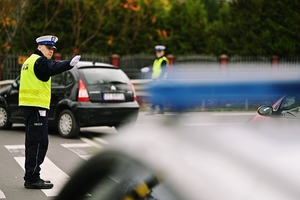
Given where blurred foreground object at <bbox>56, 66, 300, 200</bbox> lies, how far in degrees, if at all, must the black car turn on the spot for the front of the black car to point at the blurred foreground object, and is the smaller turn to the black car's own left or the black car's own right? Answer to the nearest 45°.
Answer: approximately 135° to the black car's own left

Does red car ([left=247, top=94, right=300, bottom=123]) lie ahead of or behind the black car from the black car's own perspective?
behind

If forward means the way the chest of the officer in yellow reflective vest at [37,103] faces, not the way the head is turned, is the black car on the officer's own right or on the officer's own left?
on the officer's own left

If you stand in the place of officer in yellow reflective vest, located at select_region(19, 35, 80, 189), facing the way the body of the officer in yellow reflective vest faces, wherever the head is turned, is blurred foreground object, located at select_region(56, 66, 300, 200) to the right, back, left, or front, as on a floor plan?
right

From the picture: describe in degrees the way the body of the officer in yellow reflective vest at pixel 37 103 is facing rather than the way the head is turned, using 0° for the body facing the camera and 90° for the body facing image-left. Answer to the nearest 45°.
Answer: approximately 270°

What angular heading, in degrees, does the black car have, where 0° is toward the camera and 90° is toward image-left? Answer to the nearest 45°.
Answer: approximately 135°

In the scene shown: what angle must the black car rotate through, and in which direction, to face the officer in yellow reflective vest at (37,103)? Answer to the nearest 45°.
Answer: approximately 135° to its left

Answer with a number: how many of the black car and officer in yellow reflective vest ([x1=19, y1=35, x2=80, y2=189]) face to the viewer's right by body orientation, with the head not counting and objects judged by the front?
1
